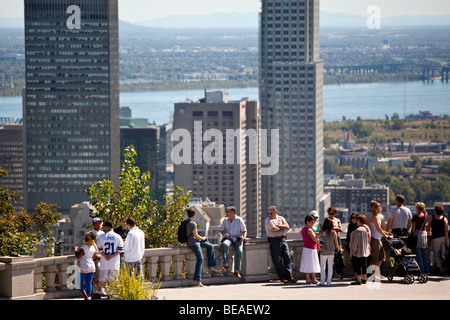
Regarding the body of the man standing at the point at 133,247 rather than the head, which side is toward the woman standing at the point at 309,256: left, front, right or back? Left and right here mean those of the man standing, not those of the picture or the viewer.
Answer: right

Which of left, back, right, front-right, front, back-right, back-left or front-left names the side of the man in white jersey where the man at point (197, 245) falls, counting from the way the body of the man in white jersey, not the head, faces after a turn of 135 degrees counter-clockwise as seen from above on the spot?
back

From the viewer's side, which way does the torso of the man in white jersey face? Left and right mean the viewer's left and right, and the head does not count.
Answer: facing away from the viewer

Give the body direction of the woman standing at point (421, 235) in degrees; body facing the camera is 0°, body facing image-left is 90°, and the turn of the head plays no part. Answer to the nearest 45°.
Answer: approximately 135°

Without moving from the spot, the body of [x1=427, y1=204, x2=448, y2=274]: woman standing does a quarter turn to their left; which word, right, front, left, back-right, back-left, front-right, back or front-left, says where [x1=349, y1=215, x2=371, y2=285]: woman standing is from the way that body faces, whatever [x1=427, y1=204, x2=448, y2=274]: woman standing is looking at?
front-left

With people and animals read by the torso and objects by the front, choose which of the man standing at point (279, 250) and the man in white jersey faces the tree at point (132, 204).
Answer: the man in white jersey

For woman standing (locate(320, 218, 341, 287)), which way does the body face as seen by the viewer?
away from the camera

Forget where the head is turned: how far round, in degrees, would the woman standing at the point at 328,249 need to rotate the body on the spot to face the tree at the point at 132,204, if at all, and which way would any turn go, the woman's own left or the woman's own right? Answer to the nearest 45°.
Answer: approximately 45° to the woman's own left
